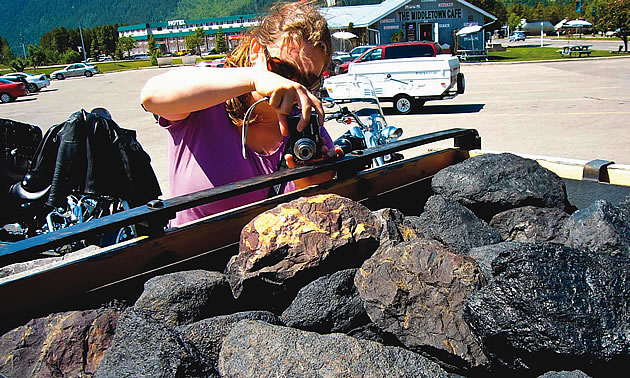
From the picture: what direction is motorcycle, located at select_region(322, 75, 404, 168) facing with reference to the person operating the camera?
facing the viewer and to the right of the viewer

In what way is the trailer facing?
to the viewer's left

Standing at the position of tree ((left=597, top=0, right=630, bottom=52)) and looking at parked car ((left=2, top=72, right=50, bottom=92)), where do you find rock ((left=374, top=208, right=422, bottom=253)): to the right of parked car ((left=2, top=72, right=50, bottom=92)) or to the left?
left

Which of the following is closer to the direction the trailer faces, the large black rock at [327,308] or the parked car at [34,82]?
the parked car

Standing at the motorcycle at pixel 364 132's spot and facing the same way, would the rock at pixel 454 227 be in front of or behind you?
in front

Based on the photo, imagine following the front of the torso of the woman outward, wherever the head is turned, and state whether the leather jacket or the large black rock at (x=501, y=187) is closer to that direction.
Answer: the large black rock

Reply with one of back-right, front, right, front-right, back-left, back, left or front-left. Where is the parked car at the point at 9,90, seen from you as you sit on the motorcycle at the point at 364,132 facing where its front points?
back

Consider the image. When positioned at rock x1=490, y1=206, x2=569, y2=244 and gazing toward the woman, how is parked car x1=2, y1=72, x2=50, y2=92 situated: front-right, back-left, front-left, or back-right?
front-right
